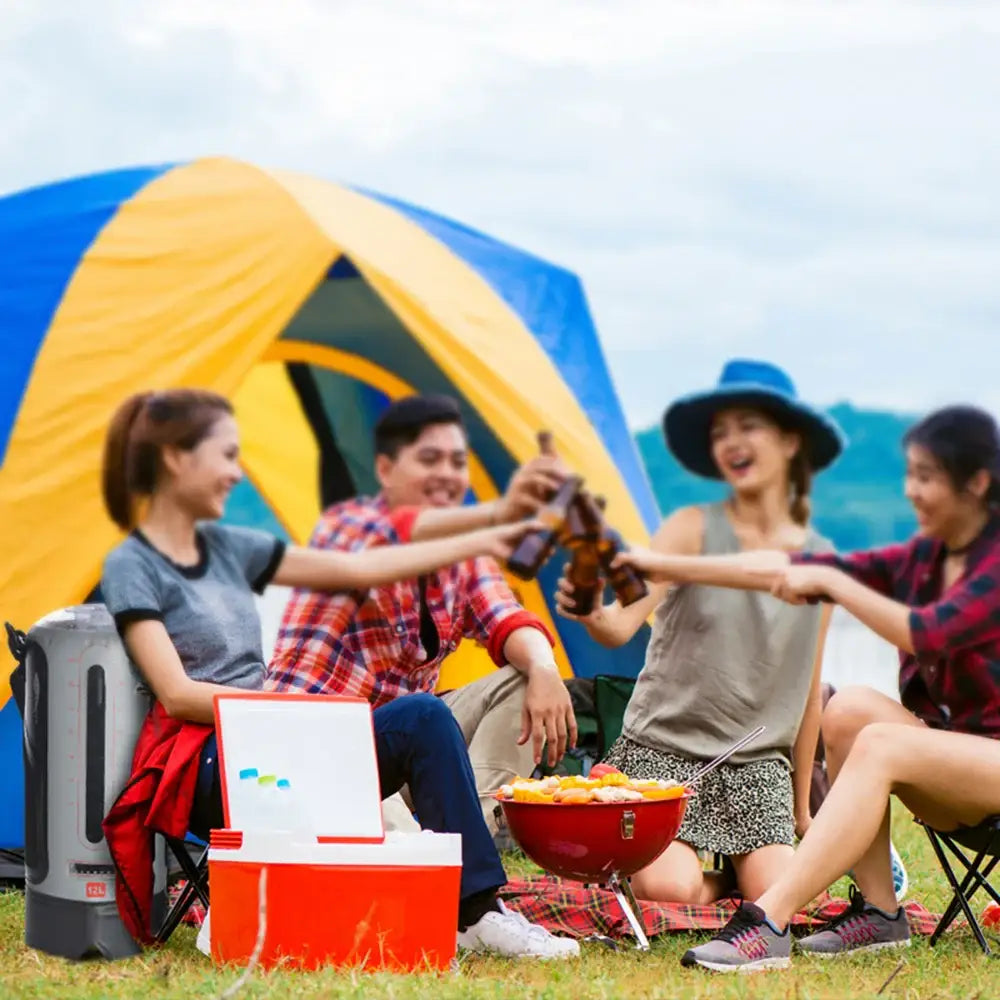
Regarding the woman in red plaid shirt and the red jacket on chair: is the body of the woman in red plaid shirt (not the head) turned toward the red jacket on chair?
yes

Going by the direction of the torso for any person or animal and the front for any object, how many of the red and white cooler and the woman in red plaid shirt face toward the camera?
1

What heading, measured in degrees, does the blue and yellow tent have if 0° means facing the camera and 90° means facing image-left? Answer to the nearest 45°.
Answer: approximately 315°

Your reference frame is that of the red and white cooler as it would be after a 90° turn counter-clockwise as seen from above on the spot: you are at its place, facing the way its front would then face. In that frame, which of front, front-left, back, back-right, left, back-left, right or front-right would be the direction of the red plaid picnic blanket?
front-left

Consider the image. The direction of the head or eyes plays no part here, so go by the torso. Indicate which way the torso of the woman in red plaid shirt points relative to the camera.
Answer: to the viewer's left

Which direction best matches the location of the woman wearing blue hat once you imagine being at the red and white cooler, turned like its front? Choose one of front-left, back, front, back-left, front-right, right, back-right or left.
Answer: back-left

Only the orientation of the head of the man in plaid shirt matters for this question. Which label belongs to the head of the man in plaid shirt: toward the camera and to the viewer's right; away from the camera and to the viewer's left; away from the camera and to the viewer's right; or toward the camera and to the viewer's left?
toward the camera and to the viewer's right

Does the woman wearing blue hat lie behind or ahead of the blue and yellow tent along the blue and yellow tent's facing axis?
ahead
